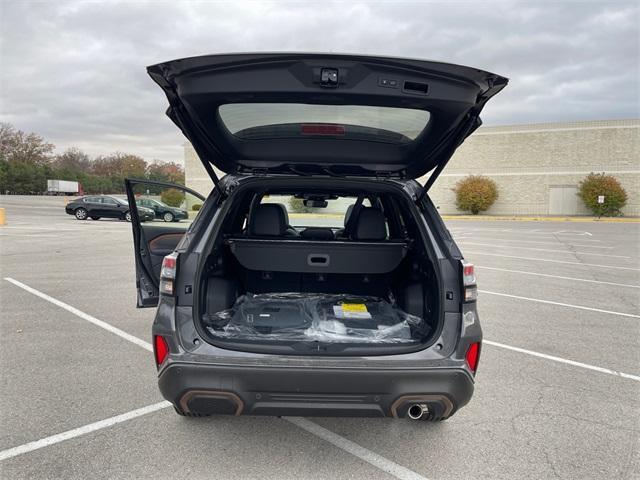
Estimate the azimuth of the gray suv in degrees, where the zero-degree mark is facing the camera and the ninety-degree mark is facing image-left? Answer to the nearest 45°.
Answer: approximately 180°

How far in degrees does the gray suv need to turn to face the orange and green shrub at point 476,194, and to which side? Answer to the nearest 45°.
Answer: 0° — it already faces it

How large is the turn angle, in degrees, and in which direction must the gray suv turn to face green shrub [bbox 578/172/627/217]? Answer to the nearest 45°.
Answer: approximately 45° to its right

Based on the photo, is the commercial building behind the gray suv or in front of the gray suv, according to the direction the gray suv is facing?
in front

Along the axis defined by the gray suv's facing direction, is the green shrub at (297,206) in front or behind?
in front

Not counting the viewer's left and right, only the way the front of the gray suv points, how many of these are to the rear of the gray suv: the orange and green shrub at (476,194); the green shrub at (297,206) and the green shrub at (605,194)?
0
